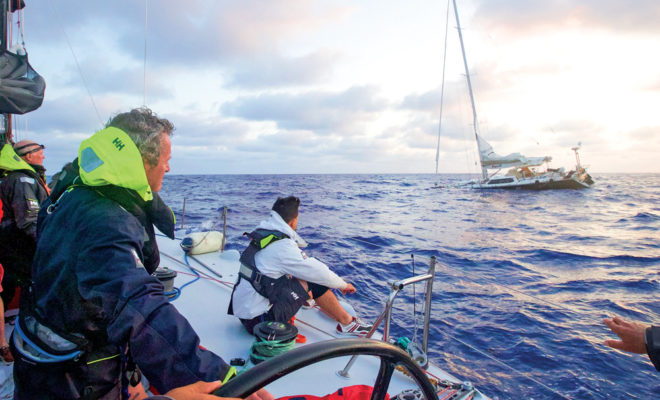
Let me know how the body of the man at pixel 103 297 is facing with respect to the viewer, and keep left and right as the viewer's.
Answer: facing away from the viewer and to the right of the viewer

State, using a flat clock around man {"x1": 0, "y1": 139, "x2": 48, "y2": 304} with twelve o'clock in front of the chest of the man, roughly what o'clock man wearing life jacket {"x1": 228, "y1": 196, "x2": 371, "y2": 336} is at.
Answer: The man wearing life jacket is roughly at 1 o'clock from the man.

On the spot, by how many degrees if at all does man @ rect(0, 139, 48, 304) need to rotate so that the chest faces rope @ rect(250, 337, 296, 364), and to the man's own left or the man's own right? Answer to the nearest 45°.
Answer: approximately 45° to the man's own right

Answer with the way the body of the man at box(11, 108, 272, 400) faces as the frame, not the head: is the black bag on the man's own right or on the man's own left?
on the man's own left

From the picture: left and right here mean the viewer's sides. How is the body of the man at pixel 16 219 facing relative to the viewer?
facing to the right of the viewer

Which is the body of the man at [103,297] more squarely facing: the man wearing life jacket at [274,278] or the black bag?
the man wearing life jacket

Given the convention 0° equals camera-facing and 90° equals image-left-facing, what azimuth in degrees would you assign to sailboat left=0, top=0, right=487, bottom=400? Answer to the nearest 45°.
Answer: approximately 135°

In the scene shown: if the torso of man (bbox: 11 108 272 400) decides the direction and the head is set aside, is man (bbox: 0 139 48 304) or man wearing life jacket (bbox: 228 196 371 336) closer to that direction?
the man wearing life jacket

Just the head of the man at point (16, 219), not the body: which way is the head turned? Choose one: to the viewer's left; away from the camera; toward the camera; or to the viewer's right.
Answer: to the viewer's right

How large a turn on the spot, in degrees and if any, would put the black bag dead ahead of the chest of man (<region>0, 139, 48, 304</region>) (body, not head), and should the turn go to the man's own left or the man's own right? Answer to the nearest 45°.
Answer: approximately 90° to the man's own left

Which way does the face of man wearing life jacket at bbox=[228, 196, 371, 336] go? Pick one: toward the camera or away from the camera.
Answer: away from the camera
